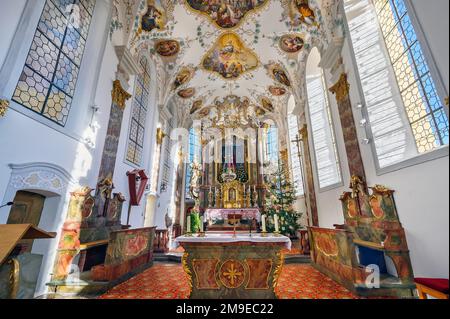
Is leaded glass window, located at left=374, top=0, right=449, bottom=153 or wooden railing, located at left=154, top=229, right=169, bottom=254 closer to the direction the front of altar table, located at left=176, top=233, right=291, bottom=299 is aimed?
the leaded glass window

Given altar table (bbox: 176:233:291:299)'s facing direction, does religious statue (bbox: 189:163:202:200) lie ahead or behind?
behind

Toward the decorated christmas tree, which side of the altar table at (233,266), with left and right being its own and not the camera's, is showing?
back

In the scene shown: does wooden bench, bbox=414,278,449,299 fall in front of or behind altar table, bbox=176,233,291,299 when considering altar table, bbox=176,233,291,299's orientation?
in front

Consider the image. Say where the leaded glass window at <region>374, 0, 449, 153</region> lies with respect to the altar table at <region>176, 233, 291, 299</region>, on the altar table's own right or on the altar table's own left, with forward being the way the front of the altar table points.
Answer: on the altar table's own left

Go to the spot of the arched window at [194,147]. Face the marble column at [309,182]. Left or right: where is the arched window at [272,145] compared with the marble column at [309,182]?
left

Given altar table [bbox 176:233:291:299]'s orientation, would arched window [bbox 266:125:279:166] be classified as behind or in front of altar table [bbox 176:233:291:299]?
behind

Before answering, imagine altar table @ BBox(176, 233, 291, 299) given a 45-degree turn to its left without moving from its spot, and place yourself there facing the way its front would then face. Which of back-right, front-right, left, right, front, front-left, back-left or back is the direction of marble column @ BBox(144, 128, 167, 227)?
back

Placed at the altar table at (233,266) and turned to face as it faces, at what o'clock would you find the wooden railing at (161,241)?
The wooden railing is roughly at 5 o'clock from the altar table.

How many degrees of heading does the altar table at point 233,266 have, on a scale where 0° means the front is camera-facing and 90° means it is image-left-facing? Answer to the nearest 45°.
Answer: approximately 0°

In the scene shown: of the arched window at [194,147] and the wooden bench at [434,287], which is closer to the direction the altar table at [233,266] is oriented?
the wooden bench
